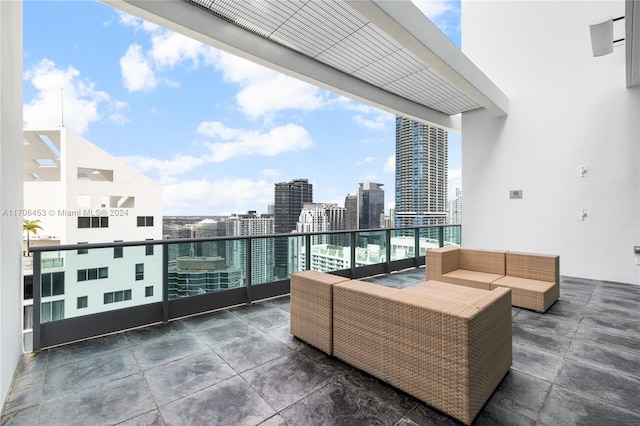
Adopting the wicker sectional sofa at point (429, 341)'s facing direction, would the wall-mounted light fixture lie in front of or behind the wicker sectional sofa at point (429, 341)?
in front

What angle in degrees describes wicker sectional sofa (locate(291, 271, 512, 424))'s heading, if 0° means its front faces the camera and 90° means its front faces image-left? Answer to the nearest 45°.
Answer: approximately 225°

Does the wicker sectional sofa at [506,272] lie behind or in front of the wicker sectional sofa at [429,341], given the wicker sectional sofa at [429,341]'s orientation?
in front

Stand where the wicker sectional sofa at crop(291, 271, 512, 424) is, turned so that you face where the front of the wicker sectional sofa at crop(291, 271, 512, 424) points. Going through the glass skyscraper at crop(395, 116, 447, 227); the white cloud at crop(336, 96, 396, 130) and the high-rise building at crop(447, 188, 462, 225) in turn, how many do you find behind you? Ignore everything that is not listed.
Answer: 0

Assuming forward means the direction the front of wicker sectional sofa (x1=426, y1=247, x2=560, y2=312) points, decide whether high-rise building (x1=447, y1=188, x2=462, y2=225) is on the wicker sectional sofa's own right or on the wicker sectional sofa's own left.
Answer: on the wicker sectional sofa's own right

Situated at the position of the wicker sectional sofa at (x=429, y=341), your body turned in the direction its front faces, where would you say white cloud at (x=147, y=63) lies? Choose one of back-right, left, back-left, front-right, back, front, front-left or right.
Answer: left

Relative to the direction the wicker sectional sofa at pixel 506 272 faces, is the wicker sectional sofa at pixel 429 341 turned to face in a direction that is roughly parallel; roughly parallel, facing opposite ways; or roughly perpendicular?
roughly parallel, facing opposite ways

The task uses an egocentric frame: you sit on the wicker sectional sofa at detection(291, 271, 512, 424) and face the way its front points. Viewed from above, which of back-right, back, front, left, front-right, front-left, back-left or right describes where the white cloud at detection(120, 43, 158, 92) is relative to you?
left

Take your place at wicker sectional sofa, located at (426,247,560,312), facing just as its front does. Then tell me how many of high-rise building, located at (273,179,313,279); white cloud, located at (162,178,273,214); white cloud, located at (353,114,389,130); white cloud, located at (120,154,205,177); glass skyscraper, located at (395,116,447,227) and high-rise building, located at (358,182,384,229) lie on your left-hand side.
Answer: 0

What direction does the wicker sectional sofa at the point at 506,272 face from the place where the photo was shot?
facing the viewer and to the left of the viewer

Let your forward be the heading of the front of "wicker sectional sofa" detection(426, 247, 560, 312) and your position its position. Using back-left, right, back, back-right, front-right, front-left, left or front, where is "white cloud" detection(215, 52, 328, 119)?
right

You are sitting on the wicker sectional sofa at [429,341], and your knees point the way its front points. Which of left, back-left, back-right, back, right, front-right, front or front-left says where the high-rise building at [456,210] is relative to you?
front-left

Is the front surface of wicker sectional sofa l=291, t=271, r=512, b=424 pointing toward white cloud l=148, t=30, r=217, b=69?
no
